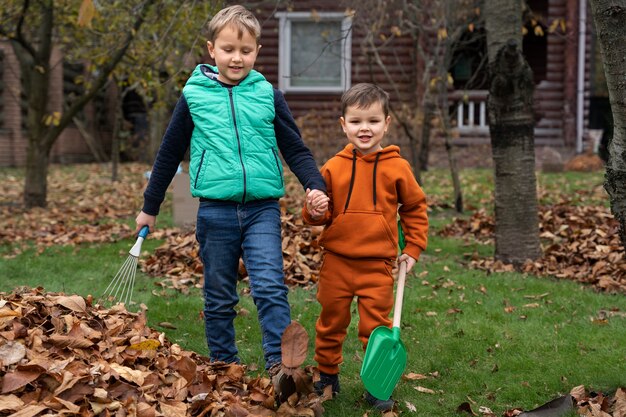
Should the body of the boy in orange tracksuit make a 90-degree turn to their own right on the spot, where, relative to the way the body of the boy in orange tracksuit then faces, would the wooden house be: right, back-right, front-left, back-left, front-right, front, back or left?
right

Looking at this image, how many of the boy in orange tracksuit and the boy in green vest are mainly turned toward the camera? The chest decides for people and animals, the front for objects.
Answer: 2

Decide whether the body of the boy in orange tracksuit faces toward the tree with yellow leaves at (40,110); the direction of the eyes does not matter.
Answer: no

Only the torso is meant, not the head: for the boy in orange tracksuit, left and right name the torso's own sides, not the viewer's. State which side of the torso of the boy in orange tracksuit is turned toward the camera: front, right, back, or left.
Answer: front

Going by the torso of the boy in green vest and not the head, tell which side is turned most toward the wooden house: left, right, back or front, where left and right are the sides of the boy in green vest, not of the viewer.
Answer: back

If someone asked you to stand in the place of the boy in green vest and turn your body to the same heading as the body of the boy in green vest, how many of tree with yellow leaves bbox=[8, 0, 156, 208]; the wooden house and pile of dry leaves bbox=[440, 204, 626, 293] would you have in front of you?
0

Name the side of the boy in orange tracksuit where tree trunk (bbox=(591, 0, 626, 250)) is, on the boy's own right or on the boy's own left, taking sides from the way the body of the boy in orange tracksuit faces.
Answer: on the boy's own left

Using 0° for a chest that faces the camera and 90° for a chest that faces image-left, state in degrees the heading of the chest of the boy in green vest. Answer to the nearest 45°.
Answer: approximately 0°

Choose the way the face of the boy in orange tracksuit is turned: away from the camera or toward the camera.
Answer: toward the camera

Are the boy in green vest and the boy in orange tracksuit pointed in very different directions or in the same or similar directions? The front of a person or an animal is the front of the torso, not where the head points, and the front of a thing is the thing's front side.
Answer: same or similar directions

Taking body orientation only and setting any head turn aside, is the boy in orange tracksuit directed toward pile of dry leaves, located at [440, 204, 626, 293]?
no

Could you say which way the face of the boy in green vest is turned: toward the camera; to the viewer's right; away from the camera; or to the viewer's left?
toward the camera

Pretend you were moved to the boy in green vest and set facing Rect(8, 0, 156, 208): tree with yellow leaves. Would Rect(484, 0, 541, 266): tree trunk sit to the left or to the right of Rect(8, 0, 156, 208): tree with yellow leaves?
right
